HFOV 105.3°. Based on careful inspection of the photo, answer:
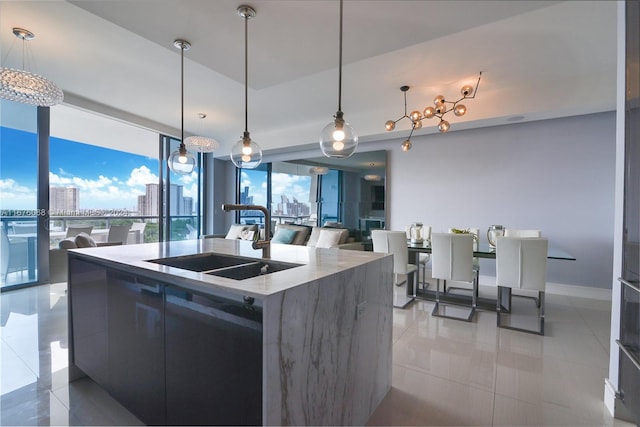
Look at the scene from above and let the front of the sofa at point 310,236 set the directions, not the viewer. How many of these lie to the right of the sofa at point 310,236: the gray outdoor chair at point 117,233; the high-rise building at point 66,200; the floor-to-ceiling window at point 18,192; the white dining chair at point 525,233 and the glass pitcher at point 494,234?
3

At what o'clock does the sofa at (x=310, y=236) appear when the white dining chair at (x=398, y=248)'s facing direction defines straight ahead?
The sofa is roughly at 9 o'clock from the white dining chair.

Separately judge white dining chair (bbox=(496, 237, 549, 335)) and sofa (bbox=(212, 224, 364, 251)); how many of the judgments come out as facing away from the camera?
1

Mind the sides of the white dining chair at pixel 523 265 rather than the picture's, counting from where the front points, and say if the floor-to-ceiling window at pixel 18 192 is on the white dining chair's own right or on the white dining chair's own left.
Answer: on the white dining chair's own left

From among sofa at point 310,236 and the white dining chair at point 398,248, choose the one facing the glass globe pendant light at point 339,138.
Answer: the sofa

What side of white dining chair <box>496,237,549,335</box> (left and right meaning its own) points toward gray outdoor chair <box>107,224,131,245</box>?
left

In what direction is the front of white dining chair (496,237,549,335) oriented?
away from the camera

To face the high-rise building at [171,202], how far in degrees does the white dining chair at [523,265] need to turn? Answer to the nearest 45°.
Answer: approximately 90° to its left

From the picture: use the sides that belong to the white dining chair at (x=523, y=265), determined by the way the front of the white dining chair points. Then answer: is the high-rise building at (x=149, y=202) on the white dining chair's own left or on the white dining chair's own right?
on the white dining chair's own left

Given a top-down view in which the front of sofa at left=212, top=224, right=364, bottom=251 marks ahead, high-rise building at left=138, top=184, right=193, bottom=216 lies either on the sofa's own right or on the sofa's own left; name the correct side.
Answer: on the sofa's own right

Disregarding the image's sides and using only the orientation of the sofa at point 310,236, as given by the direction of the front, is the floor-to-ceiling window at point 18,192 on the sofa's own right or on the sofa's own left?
on the sofa's own right

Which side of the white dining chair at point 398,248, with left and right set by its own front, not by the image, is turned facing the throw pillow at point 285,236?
left

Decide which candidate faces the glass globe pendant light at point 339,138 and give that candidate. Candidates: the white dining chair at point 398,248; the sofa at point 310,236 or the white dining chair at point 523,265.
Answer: the sofa

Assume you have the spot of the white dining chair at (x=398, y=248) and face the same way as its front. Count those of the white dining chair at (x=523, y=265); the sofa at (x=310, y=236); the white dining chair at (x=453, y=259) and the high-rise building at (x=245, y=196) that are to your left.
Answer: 2

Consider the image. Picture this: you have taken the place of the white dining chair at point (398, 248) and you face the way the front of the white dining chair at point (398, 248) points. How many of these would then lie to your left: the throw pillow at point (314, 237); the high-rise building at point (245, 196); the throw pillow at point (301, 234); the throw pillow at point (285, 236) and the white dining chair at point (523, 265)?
4

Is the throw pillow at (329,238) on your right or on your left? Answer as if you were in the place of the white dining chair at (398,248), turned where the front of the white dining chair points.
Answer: on your left
